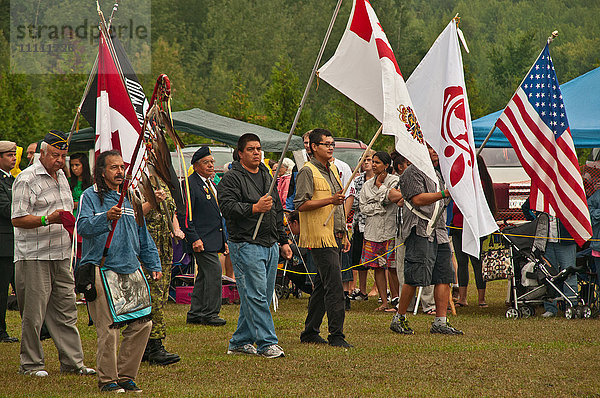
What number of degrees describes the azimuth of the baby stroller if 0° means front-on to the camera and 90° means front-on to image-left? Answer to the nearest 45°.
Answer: approximately 270°

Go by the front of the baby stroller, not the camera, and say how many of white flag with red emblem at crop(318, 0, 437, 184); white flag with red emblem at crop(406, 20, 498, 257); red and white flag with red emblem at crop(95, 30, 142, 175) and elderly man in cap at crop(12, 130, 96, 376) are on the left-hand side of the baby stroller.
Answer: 0

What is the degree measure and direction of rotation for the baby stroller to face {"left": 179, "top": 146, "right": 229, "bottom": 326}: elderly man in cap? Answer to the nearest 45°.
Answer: approximately 135° to its right

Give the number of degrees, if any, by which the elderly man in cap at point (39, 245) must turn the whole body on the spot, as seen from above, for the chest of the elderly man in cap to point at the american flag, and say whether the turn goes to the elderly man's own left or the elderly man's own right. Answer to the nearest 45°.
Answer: approximately 45° to the elderly man's own left

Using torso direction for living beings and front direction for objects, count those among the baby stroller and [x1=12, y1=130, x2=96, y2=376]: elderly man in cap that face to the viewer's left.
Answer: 0

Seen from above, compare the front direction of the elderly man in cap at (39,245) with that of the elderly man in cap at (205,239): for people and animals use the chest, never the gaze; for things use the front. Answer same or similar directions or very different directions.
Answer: same or similar directions

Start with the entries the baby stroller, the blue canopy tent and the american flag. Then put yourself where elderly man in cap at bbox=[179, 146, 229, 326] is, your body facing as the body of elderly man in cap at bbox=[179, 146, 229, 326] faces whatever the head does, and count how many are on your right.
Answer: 0

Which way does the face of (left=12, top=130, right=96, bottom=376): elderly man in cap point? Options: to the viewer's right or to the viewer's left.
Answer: to the viewer's right

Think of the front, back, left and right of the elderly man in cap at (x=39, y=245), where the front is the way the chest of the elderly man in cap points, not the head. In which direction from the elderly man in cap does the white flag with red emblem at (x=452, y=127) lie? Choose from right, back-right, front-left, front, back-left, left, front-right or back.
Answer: front-left

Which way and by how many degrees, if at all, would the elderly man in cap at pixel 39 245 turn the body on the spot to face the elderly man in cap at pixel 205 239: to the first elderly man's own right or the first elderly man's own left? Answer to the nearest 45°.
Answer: approximately 90° to the first elderly man's own left

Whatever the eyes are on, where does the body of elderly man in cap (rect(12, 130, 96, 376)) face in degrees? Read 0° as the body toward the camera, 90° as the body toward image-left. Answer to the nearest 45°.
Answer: approximately 315°

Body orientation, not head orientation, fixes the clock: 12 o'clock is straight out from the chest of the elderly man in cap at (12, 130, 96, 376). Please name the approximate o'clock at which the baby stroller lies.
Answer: The baby stroller is roughly at 10 o'clock from the elderly man in cap.
